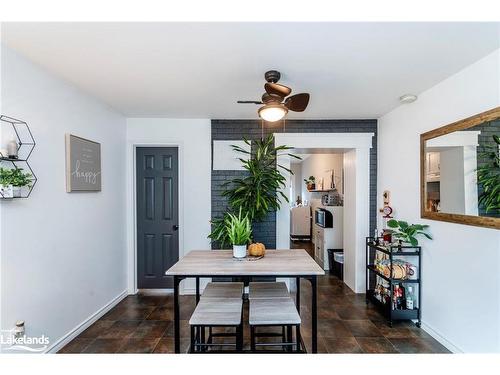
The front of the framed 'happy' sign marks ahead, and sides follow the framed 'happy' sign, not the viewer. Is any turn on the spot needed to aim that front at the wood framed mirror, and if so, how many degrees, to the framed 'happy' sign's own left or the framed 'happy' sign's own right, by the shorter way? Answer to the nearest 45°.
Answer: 0° — it already faces it

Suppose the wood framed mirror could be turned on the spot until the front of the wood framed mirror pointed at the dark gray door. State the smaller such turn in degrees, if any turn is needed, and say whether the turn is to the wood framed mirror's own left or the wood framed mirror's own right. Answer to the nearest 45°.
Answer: approximately 45° to the wood framed mirror's own right

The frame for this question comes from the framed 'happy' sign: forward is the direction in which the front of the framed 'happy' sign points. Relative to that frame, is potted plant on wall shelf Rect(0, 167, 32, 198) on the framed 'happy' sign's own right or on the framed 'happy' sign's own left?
on the framed 'happy' sign's own right

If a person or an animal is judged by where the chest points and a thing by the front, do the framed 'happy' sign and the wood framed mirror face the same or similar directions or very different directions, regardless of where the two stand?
very different directions

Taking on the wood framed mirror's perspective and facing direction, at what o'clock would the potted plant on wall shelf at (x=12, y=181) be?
The potted plant on wall shelf is roughly at 12 o'clock from the wood framed mirror.

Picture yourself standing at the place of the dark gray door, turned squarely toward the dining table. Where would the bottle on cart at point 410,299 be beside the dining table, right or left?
left

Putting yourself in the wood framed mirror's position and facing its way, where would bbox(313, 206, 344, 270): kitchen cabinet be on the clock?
The kitchen cabinet is roughly at 3 o'clock from the wood framed mirror.

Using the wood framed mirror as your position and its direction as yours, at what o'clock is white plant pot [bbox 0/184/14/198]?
The white plant pot is roughly at 12 o'clock from the wood framed mirror.

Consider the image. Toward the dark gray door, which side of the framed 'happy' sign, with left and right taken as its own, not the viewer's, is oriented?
left

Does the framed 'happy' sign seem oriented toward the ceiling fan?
yes

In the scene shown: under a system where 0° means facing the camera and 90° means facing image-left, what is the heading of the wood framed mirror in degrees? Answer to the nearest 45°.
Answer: approximately 45°
